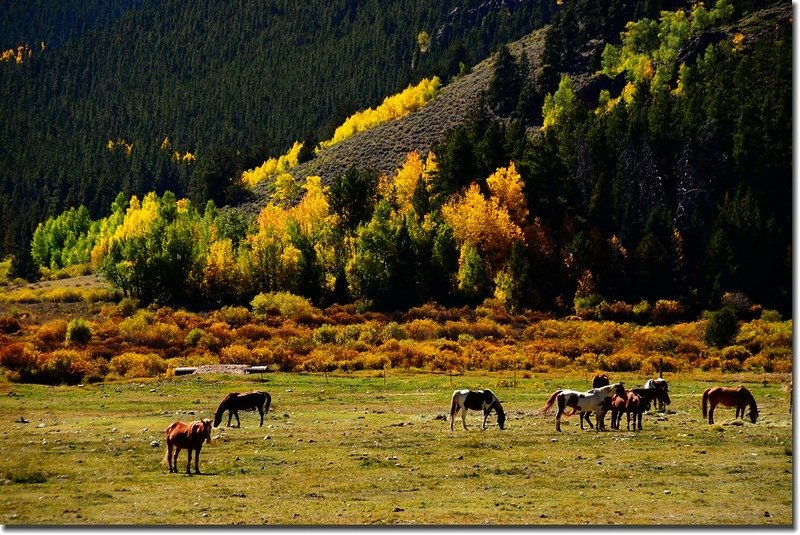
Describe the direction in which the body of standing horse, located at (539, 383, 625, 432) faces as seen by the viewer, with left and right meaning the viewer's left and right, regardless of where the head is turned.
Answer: facing to the right of the viewer

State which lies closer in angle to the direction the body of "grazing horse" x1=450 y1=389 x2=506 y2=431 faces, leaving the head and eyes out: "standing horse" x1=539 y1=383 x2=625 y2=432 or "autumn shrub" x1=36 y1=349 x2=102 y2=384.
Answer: the standing horse

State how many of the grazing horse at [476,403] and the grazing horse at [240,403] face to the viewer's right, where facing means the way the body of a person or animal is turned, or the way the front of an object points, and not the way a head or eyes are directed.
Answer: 1

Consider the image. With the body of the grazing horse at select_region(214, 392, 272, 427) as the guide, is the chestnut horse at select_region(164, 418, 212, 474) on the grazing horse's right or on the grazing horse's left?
on the grazing horse's left

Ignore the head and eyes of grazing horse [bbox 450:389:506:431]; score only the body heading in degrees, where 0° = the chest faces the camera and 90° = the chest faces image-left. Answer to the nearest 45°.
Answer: approximately 270°

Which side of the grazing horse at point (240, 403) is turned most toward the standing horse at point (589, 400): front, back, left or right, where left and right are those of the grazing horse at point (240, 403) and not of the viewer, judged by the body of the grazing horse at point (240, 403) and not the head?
back

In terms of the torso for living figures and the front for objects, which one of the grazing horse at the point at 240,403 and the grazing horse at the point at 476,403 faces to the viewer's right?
the grazing horse at the point at 476,403

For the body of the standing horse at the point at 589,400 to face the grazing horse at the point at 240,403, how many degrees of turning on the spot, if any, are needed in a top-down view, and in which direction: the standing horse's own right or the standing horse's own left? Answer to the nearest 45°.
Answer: approximately 180°

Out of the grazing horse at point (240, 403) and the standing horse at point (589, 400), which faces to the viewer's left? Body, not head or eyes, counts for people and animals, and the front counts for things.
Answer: the grazing horse at point (240, 403)

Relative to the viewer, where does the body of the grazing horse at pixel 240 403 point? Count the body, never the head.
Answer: to the viewer's left

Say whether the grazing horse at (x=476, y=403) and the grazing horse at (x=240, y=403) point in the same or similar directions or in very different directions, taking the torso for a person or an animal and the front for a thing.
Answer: very different directions

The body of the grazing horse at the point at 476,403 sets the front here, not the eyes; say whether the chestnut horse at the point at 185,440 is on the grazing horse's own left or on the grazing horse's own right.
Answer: on the grazing horse's own right

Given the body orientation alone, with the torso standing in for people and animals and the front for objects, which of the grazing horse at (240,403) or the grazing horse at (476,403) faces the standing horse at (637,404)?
the grazing horse at (476,403)
